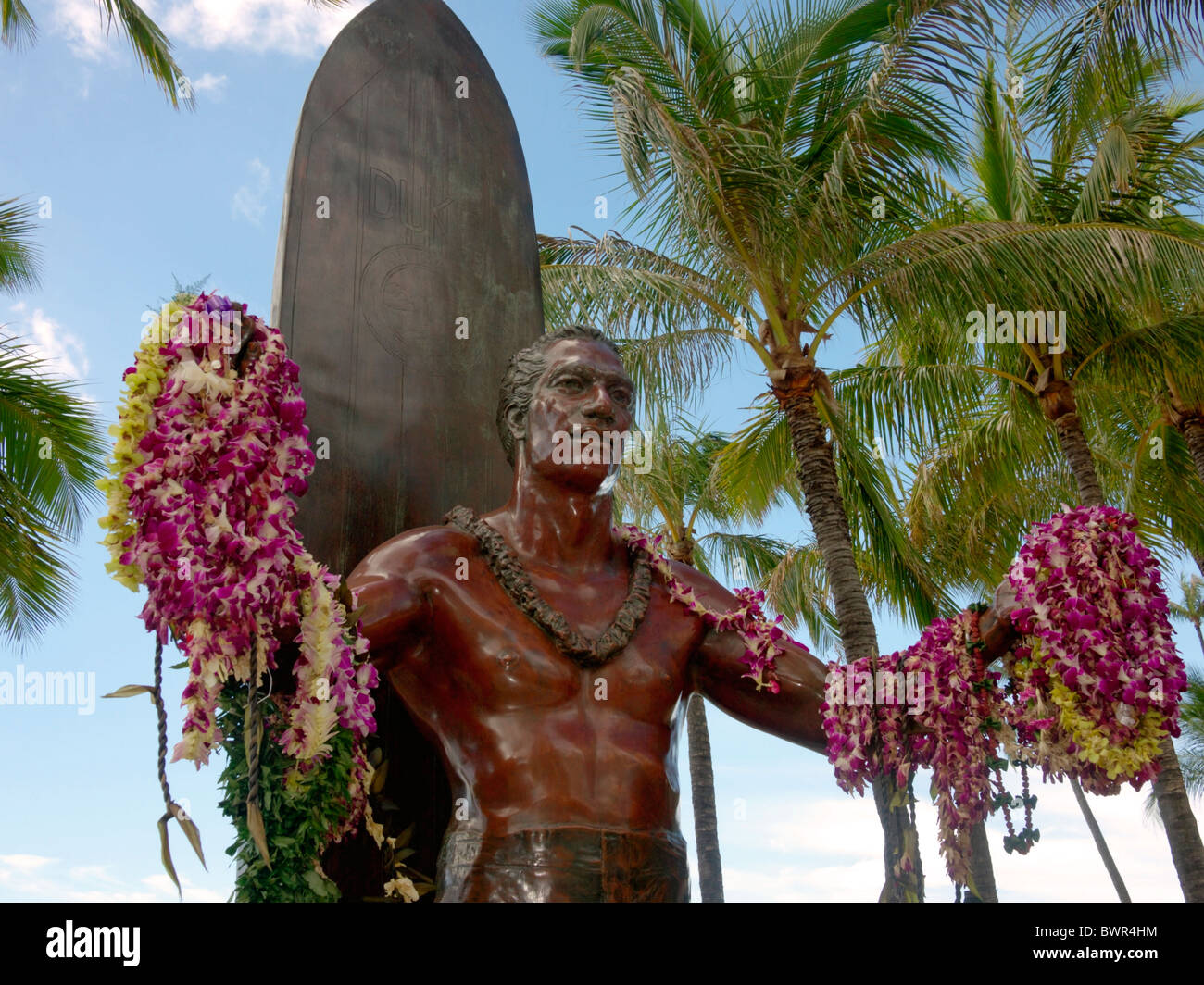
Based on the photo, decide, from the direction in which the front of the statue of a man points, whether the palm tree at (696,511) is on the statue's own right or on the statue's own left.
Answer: on the statue's own left

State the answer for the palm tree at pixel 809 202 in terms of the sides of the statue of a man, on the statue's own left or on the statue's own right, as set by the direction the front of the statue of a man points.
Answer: on the statue's own left

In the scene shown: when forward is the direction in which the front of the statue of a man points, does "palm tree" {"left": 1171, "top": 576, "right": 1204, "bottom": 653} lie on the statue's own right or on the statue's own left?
on the statue's own left

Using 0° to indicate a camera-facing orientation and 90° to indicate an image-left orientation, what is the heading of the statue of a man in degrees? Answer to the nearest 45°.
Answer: approximately 315°

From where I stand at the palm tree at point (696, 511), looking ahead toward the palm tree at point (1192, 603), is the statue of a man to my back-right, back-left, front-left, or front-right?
back-right
